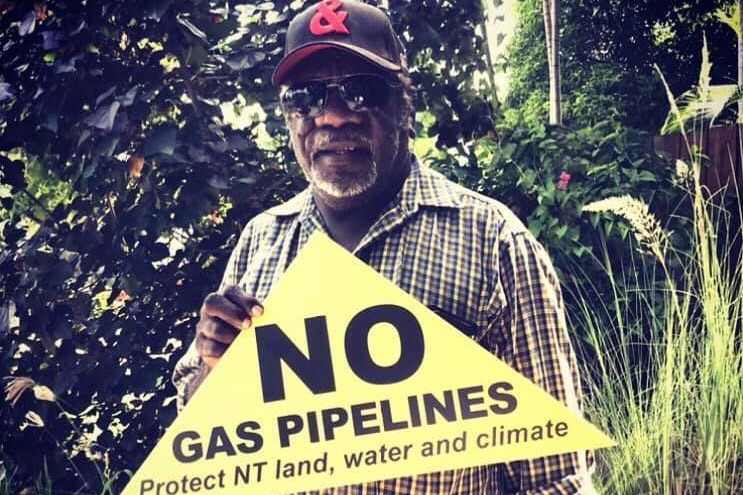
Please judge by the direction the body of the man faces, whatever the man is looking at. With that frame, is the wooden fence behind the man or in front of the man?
behind

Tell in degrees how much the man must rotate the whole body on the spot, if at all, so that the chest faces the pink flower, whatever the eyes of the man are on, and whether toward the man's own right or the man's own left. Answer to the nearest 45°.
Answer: approximately 180°

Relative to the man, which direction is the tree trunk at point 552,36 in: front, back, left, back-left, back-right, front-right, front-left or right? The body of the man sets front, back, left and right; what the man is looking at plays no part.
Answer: back

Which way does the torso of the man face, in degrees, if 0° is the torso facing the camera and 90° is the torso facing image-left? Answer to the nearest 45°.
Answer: approximately 45°

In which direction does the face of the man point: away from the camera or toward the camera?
toward the camera
